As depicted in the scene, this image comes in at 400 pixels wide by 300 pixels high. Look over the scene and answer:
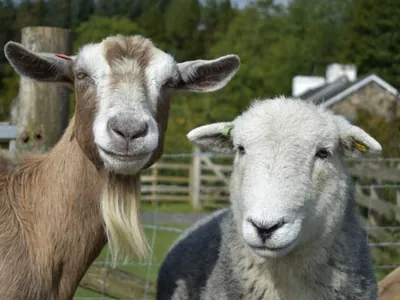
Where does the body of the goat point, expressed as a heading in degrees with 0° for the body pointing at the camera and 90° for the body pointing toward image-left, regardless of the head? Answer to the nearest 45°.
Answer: approximately 315°

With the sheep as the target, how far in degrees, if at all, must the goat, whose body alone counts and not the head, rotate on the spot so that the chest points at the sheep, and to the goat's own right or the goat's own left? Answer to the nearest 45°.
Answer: approximately 45° to the goat's own left

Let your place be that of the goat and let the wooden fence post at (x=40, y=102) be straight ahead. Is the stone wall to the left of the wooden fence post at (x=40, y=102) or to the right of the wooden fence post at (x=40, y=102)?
right

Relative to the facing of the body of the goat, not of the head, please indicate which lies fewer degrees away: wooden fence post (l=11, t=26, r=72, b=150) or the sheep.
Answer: the sheep

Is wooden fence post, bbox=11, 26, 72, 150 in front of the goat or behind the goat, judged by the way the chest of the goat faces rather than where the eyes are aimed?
behind

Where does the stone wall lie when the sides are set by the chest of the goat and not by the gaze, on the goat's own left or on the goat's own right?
on the goat's own left

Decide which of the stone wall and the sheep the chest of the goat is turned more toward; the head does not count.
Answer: the sheep
